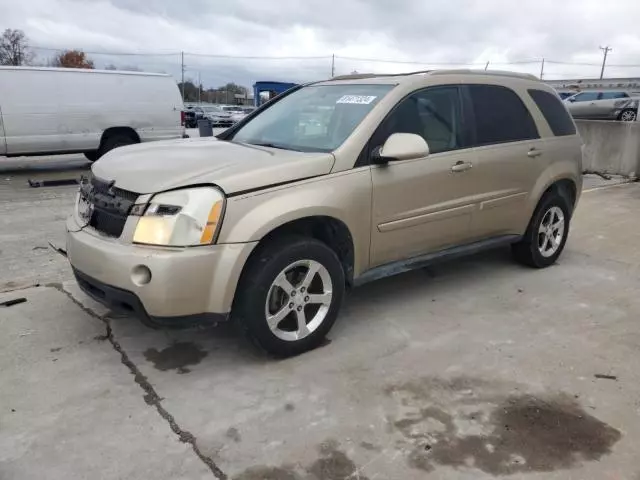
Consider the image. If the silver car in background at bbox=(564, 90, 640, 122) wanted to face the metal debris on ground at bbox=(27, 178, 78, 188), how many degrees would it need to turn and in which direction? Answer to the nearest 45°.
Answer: approximately 45° to its left

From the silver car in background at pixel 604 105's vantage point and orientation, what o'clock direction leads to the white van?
The white van is roughly at 10 o'clock from the silver car in background.

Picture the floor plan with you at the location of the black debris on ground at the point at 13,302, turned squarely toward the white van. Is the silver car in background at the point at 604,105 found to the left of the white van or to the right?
right

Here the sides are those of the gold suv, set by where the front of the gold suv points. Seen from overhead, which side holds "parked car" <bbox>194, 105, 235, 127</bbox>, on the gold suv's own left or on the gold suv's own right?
on the gold suv's own right

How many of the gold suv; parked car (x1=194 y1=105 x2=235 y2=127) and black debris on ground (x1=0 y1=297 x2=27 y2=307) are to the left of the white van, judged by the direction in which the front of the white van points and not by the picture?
2

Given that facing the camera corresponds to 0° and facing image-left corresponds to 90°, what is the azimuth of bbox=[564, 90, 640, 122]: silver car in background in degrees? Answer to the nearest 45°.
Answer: approximately 90°

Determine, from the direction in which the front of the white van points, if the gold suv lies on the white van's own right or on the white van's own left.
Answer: on the white van's own left

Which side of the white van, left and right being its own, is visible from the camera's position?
left
